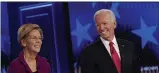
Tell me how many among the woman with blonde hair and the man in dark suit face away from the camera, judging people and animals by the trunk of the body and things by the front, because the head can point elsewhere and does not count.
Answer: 0

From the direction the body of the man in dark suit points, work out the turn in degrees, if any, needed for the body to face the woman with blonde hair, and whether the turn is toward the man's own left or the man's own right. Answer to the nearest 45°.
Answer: approximately 90° to the man's own right

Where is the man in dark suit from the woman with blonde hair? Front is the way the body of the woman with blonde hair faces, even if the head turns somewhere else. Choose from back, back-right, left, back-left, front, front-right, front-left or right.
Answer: front-left

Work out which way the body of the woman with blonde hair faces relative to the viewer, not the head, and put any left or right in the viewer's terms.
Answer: facing the viewer and to the right of the viewer

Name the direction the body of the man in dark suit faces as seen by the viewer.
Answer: toward the camera
